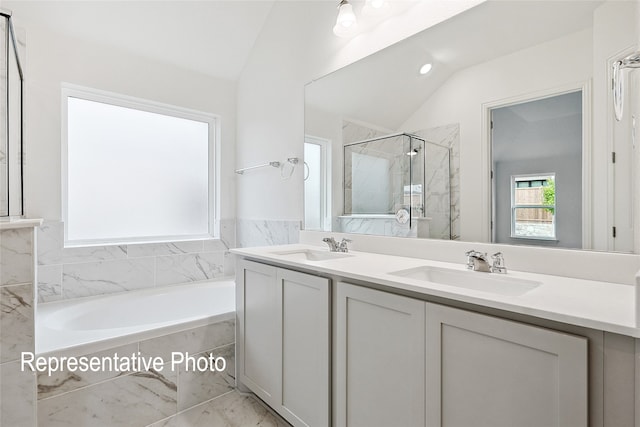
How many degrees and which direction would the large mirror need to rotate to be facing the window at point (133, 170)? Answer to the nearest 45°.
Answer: approximately 45° to its right

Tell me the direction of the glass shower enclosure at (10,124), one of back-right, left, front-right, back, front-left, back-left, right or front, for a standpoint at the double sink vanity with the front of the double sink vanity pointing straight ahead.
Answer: front-right

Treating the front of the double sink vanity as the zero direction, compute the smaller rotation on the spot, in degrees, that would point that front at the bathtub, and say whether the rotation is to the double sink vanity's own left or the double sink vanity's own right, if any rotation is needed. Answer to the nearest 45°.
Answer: approximately 45° to the double sink vanity's own right

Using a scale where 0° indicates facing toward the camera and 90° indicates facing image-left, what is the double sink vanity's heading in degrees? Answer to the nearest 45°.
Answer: approximately 45°

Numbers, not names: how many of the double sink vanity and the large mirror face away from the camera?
0

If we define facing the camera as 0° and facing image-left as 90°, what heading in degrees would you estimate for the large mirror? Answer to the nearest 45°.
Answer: approximately 45°
